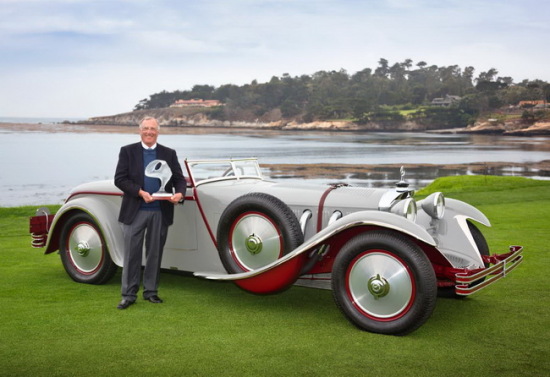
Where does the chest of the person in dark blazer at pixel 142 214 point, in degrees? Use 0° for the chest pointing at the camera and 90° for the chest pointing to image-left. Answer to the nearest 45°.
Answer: approximately 0°

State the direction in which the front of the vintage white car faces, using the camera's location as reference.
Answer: facing the viewer and to the right of the viewer
